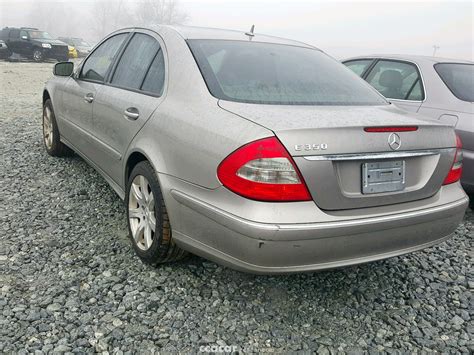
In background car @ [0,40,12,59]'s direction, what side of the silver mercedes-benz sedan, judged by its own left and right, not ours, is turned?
front

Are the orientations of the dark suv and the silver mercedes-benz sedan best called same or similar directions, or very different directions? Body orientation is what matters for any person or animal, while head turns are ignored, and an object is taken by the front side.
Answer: very different directions

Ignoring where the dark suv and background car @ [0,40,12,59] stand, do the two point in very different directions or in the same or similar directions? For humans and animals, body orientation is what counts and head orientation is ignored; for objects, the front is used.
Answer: same or similar directions

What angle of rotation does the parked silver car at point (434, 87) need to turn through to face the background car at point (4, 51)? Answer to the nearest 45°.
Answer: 0° — it already faces it

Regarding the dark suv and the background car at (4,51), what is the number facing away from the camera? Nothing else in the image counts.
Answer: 0

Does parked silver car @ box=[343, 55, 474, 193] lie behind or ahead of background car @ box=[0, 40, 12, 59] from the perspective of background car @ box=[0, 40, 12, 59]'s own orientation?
ahead

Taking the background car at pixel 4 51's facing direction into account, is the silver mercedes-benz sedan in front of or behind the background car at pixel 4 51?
in front

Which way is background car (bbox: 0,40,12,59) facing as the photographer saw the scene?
facing the viewer and to the right of the viewer

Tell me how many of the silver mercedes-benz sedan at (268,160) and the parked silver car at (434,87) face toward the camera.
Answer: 0
